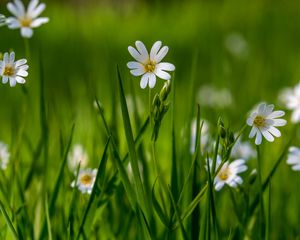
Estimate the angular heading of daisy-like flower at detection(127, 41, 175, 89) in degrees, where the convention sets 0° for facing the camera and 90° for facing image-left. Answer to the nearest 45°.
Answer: approximately 0°

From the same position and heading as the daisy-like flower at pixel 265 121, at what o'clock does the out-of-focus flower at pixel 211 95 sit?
The out-of-focus flower is roughly at 4 o'clock from the daisy-like flower.
